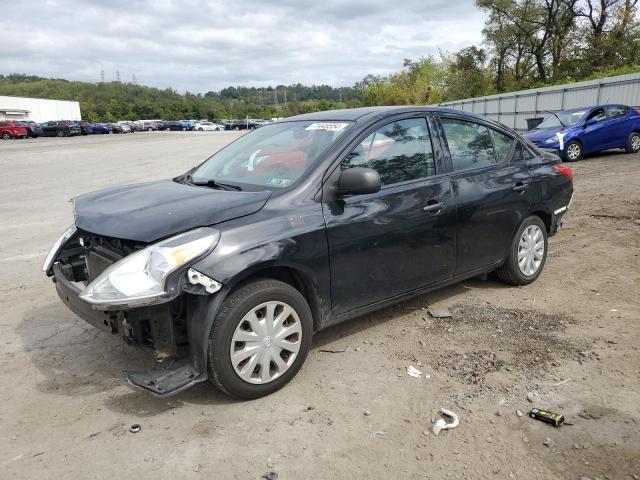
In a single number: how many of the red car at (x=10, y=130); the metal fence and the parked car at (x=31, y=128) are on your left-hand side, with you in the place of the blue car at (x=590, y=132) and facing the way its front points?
0

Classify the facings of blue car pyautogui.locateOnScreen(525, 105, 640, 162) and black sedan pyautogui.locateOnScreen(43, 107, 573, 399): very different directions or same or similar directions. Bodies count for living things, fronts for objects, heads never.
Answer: same or similar directions

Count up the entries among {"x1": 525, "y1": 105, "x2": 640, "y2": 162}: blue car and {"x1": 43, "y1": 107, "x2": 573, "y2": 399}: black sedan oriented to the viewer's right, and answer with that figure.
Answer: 0

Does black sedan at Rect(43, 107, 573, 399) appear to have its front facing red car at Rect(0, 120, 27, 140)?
no

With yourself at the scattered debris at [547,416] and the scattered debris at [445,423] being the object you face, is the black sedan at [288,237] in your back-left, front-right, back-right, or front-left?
front-right

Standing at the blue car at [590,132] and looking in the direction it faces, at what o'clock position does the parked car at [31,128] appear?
The parked car is roughly at 2 o'clock from the blue car.

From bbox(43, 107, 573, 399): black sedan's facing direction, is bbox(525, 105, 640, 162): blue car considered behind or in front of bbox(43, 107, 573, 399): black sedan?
behind

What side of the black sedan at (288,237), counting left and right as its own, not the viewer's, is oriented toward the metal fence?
back

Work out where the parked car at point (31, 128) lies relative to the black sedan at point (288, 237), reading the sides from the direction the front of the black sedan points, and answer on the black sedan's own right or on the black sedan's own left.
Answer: on the black sedan's own right

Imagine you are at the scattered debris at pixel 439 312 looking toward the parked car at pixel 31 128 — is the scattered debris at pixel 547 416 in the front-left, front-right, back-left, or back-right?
back-left

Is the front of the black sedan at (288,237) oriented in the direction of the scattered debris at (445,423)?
no

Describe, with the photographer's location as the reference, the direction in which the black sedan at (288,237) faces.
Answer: facing the viewer and to the left of the viewer

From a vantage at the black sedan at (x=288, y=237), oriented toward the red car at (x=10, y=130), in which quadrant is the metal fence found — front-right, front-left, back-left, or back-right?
front-right
